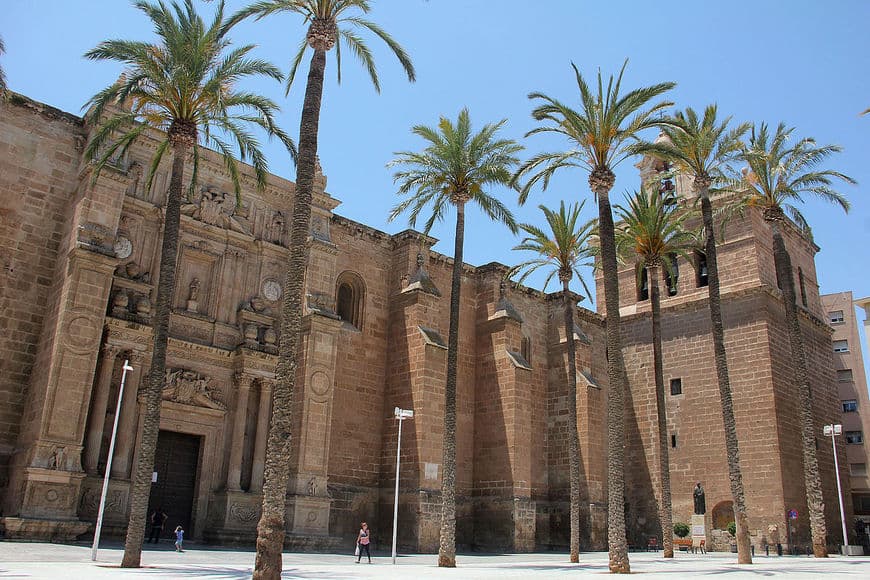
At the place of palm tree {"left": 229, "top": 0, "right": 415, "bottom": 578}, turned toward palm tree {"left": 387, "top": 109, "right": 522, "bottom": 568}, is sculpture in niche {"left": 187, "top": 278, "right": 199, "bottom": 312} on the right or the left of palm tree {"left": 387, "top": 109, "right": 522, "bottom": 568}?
left

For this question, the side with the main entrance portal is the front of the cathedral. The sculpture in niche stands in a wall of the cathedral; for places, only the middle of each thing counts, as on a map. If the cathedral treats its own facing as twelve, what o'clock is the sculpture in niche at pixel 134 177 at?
The sculpture in niche is roughly at 3 o'clock from the cathedral.

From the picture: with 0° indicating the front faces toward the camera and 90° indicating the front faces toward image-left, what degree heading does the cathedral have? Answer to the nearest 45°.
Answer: approximately 315°

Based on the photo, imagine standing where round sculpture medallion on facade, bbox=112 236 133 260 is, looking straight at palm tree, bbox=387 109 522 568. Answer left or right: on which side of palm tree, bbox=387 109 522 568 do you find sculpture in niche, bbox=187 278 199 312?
left

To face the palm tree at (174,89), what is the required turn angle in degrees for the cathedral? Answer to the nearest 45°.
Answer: approximately 45° to its right

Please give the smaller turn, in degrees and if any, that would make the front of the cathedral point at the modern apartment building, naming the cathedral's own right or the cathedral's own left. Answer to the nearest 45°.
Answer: approximately 90° to the cathedral's own left
